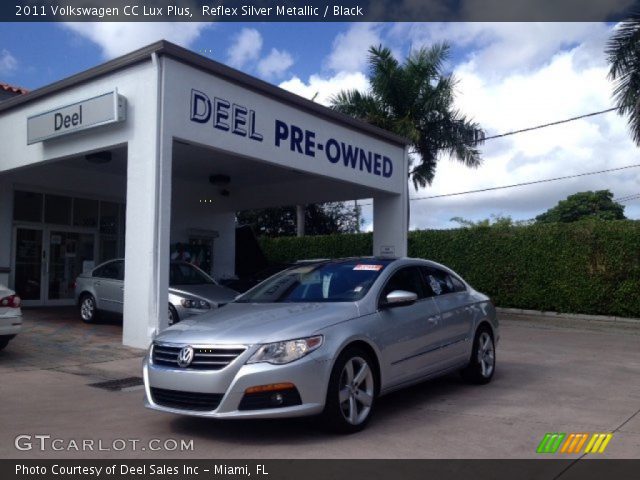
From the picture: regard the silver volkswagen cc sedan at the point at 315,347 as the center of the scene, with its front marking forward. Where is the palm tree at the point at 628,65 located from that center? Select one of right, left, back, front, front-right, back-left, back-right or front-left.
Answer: back

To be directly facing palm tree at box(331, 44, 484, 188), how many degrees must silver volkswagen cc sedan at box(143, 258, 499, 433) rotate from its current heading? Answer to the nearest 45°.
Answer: approximately 135° to its right

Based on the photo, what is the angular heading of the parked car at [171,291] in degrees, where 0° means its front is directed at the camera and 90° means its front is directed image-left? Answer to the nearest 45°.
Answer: approximately 315°

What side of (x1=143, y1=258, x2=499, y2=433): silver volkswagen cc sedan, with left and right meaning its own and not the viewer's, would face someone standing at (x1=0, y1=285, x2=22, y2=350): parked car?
right

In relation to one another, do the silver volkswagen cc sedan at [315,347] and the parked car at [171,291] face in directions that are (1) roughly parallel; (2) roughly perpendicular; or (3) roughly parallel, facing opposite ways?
roughly perpendicular

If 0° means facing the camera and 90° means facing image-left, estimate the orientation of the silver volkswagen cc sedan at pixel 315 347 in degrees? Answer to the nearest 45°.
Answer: approximately 45°

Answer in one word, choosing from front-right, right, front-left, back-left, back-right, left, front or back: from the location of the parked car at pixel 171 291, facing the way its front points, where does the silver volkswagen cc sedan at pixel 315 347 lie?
front-right

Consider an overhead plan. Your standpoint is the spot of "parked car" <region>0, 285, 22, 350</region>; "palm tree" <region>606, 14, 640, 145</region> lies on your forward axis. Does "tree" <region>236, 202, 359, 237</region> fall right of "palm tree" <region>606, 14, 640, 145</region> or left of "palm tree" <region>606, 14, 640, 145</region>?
left

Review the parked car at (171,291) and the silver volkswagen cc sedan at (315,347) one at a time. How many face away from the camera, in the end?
0

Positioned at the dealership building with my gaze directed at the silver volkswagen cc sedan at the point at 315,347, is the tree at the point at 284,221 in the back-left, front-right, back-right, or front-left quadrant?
back-left
